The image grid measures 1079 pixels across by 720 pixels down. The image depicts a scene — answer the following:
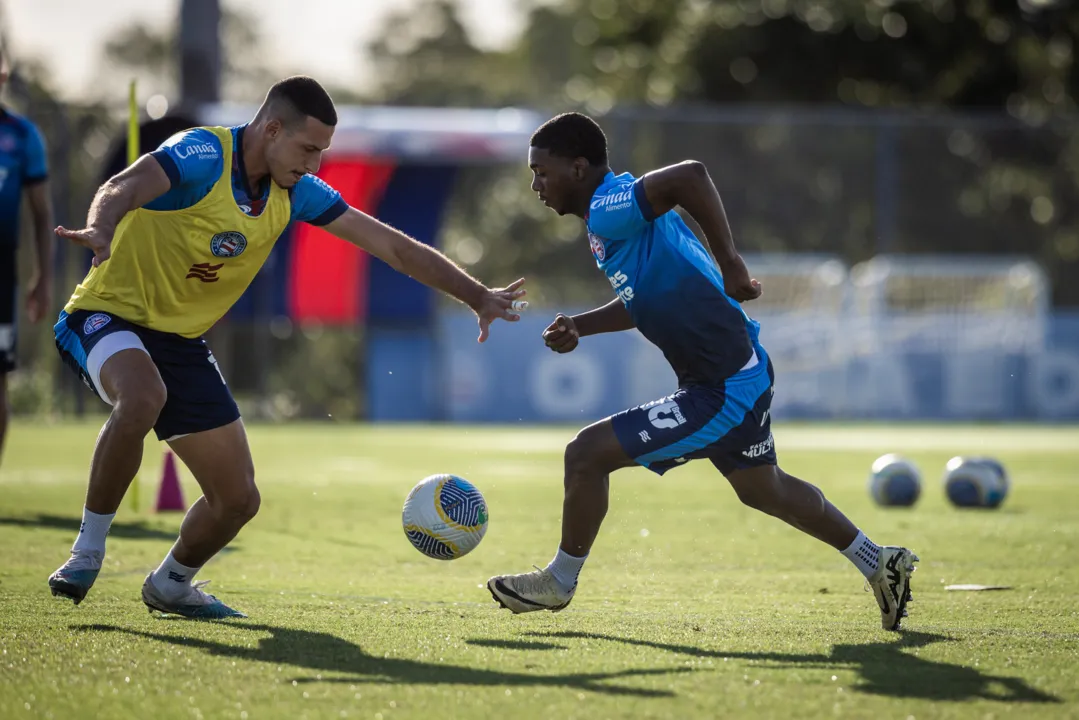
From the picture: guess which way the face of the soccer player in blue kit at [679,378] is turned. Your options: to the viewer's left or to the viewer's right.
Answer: to the viewer's left

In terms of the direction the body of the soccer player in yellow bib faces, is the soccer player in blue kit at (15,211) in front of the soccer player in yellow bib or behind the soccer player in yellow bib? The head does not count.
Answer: behind

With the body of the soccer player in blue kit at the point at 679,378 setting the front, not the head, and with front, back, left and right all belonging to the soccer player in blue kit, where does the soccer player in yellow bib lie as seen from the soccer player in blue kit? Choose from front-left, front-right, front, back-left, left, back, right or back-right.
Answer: front

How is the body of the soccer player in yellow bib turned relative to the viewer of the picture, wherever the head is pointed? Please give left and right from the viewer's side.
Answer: facing the viewer and to the right of the viewer

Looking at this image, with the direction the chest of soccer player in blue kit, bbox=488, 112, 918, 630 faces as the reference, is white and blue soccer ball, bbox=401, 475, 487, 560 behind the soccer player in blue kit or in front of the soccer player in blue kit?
in front

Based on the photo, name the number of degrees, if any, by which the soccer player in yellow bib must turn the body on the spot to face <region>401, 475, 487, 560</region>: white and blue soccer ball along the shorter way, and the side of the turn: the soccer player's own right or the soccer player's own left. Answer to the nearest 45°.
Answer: approximately 45° to the soccer player's own left

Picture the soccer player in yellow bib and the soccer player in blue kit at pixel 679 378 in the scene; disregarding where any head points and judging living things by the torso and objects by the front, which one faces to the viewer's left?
the soccer player in blue kit

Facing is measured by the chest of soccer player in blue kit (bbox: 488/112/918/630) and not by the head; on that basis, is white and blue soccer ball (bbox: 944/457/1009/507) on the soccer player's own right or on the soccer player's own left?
on the soccer player's own right

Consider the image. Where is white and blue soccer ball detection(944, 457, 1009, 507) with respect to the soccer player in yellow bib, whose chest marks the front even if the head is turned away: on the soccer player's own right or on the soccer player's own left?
on the soccer player's own left

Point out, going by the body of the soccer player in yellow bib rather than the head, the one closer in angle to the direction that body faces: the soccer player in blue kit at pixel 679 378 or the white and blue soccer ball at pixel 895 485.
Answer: the soccer player in blue kit

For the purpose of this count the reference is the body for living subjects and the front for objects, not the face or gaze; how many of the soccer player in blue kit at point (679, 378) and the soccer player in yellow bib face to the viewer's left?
1

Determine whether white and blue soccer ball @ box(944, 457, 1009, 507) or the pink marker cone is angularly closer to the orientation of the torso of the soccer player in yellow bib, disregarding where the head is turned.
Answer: the white and blue soccer ball

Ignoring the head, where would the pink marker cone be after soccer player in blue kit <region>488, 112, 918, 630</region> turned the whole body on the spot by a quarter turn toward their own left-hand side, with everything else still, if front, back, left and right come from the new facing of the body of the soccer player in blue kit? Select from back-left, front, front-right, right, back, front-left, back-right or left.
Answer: back-right

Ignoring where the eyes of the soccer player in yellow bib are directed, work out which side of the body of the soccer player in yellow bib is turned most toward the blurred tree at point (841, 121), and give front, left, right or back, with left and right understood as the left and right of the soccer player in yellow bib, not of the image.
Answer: left

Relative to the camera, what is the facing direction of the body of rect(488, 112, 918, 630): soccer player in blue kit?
to the viewer's left
